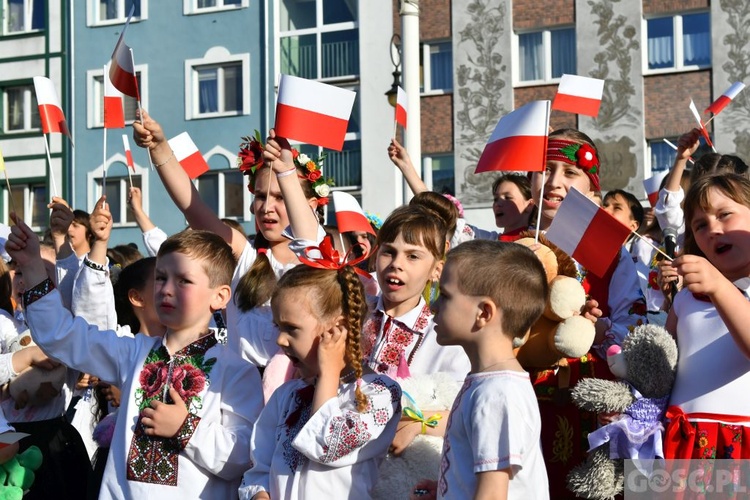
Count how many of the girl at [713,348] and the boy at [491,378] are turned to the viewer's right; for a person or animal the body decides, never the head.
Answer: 0

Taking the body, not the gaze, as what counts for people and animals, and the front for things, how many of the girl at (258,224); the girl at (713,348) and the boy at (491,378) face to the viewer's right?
0

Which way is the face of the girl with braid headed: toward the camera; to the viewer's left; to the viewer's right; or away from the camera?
to the viewer's left

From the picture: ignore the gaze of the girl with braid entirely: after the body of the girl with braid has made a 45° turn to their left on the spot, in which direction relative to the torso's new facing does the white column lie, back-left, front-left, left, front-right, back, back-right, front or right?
back

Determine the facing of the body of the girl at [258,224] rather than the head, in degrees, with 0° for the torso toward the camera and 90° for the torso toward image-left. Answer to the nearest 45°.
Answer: approximately 45°

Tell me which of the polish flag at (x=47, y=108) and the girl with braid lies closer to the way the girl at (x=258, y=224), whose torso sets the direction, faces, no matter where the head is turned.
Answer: the girl with braid

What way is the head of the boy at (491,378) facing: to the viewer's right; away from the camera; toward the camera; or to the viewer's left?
to the viewer's left

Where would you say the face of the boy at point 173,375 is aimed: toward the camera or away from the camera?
toward the camera

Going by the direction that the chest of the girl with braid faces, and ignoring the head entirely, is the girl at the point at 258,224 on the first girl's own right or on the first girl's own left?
on the first girl's own right

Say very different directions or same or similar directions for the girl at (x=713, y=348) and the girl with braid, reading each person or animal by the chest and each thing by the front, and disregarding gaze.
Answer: same or similar directions

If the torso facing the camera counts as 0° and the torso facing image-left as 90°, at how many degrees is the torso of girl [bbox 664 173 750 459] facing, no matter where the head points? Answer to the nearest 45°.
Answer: approximately 45°

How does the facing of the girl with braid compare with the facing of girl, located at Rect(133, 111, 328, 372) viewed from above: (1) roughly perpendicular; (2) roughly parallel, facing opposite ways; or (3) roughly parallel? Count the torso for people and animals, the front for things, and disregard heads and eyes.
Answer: roughly parallel
